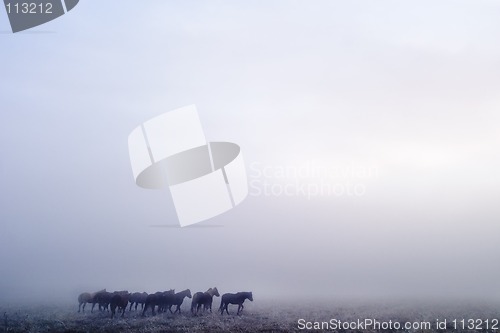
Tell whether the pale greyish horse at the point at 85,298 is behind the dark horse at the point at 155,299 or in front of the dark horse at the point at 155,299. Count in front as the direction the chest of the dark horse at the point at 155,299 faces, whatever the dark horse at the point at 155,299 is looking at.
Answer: behind

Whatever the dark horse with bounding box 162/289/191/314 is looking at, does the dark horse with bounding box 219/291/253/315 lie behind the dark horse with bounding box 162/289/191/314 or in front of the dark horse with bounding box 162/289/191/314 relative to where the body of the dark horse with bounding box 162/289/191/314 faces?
in front

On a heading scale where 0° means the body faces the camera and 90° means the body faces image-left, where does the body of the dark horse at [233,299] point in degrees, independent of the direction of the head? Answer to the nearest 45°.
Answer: approximately 270°

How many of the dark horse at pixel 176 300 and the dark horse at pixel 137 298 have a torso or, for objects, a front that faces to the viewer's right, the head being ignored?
2

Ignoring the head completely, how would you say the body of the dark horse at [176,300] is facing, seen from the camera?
to the viewer's right

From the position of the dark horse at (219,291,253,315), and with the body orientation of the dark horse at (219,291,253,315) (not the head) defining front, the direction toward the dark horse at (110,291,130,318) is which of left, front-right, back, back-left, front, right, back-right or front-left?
back

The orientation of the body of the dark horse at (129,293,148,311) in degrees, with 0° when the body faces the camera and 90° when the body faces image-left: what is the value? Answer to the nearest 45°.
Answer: approximately 270°

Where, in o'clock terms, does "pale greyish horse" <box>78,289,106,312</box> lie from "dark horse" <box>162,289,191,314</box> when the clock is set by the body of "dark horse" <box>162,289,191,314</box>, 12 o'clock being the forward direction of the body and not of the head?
"pale greyish horse" <box>78,289,106,312</box> is roughly at 6 o'clock from "dark horse" <box>162,289,191,314</box>.

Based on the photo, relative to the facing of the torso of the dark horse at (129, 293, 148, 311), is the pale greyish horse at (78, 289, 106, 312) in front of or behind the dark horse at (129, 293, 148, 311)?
behind

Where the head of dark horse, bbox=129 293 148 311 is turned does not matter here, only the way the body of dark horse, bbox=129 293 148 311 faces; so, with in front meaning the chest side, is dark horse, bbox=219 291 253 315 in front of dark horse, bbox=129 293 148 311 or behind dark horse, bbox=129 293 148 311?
in front
